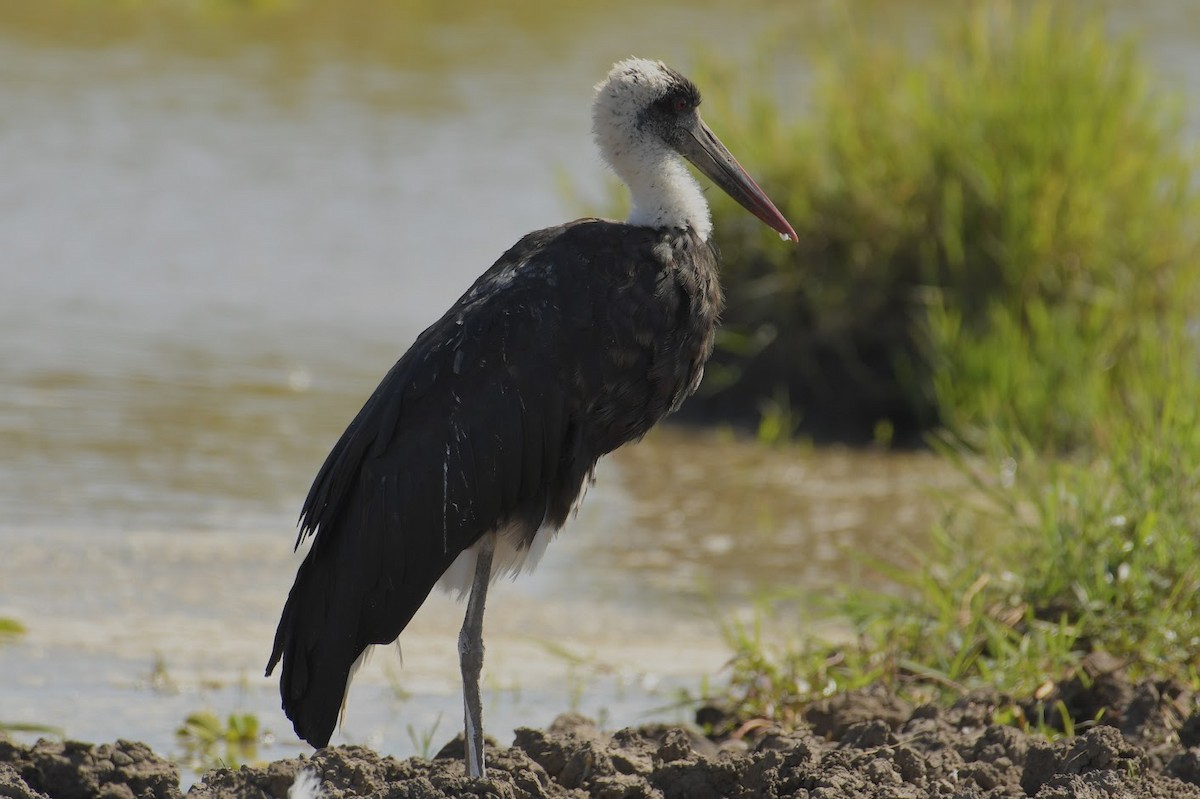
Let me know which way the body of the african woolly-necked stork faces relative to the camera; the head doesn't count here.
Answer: to the viewer's right
